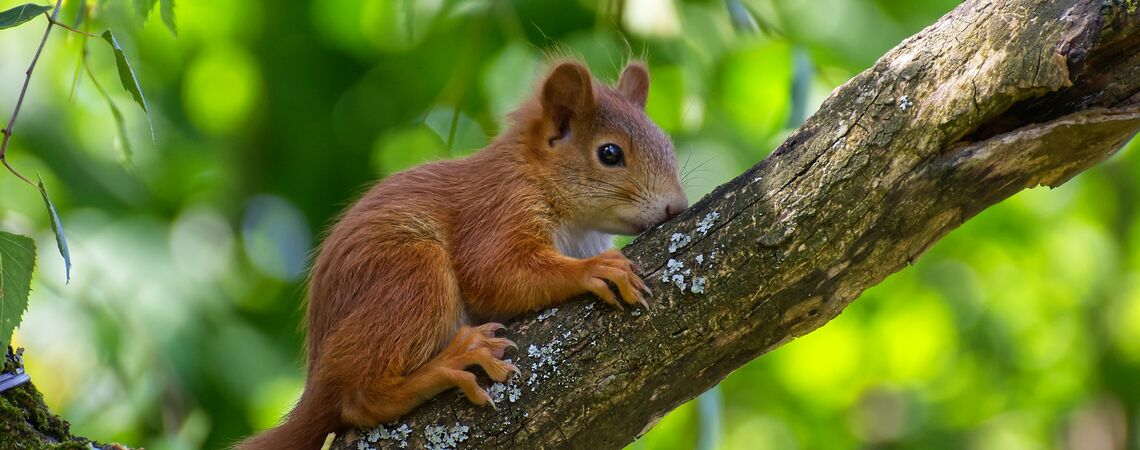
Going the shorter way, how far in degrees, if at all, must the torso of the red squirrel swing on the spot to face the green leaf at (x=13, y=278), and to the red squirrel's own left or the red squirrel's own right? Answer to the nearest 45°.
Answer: approximately 135° to the red squirrel's own right

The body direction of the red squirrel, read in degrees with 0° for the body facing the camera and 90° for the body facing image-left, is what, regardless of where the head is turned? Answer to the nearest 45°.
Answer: approximately 270°

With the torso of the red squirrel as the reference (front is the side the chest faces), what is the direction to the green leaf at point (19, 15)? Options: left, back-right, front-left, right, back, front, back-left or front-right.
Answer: back-right
